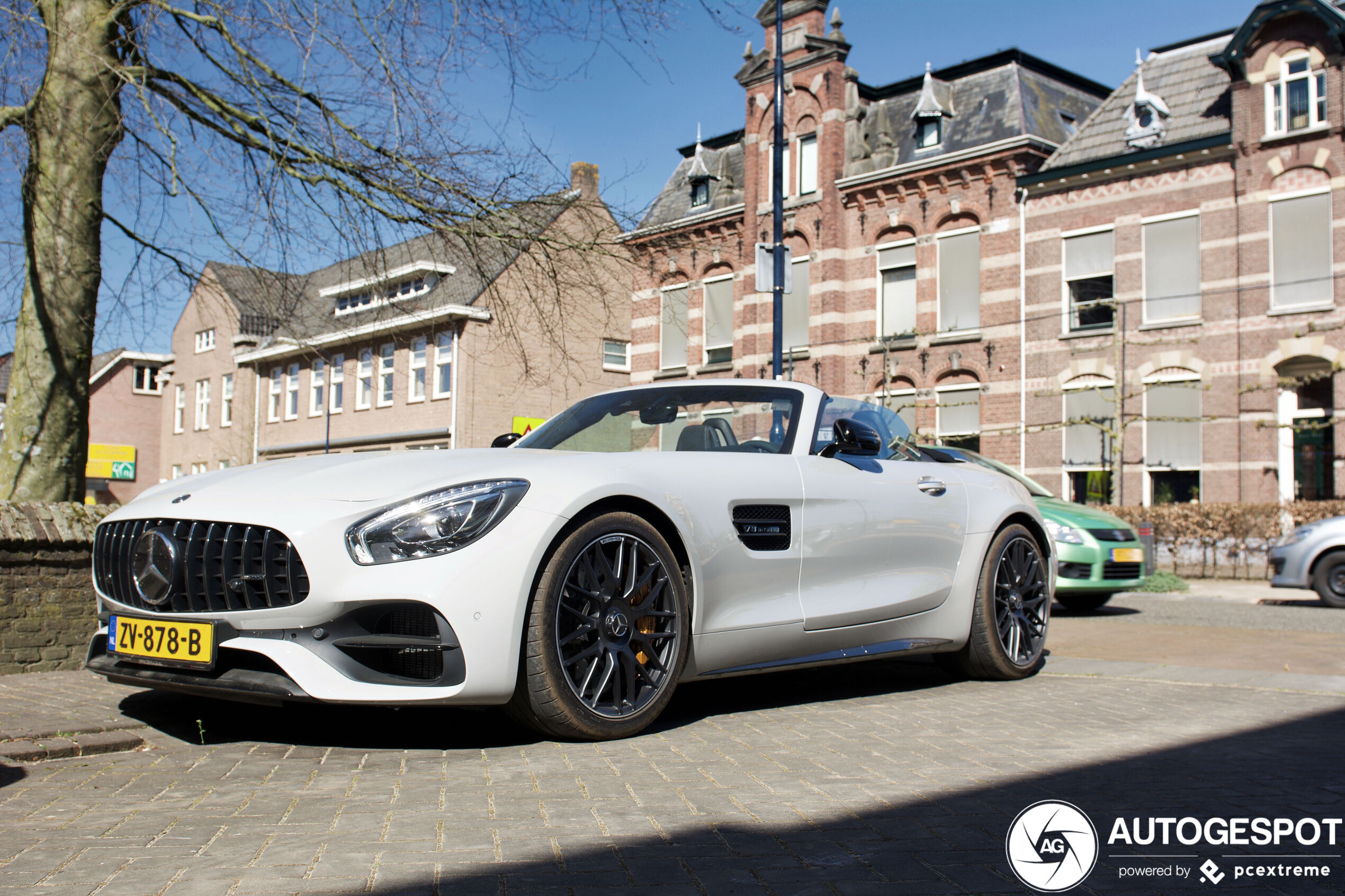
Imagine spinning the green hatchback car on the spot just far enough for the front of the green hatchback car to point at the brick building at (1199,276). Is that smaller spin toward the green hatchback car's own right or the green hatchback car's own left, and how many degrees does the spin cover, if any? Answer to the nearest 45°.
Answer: approximately 135° to the green hatchback car's own left

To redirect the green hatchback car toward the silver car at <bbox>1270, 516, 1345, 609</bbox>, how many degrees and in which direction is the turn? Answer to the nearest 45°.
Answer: approximately 90° to its left

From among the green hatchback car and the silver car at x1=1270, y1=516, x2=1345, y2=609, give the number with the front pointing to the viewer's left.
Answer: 1

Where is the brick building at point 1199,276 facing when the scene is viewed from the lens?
facing the viewer and to the left of the viewer

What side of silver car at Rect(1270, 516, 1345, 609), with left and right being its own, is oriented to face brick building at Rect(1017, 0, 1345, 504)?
right

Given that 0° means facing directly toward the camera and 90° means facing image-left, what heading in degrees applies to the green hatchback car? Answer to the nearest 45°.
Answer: approximately 315°

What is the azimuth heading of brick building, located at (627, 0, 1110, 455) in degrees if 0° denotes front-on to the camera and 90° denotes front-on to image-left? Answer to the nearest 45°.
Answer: approximately 45°

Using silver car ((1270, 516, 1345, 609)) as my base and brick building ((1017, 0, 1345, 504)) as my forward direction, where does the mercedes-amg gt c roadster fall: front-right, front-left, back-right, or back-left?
back-left

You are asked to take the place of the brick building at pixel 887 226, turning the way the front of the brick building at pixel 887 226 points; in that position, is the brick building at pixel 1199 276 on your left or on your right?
on your left

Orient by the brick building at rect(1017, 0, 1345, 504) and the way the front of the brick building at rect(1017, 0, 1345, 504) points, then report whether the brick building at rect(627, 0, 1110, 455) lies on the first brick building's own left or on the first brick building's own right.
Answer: on the first brick building's own right

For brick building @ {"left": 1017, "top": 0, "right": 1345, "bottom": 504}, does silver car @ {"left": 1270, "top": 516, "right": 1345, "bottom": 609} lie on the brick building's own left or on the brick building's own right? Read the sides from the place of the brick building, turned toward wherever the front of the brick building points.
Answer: on the brick building's own left

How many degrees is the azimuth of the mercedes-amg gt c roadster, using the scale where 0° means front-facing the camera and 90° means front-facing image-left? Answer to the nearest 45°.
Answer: approximately 45°

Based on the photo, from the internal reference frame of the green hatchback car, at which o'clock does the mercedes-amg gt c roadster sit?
The mercedes-amg gt c roadster is roughly at 2 o'clock from the green hatchback car.

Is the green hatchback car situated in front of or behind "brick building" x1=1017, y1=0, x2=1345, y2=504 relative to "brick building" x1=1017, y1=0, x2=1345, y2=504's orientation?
in front

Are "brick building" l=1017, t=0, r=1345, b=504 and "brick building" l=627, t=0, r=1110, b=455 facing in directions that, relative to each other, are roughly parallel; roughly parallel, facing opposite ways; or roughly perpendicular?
roughly parallel

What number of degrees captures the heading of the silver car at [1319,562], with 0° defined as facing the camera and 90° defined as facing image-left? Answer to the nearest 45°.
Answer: approximately 90°
